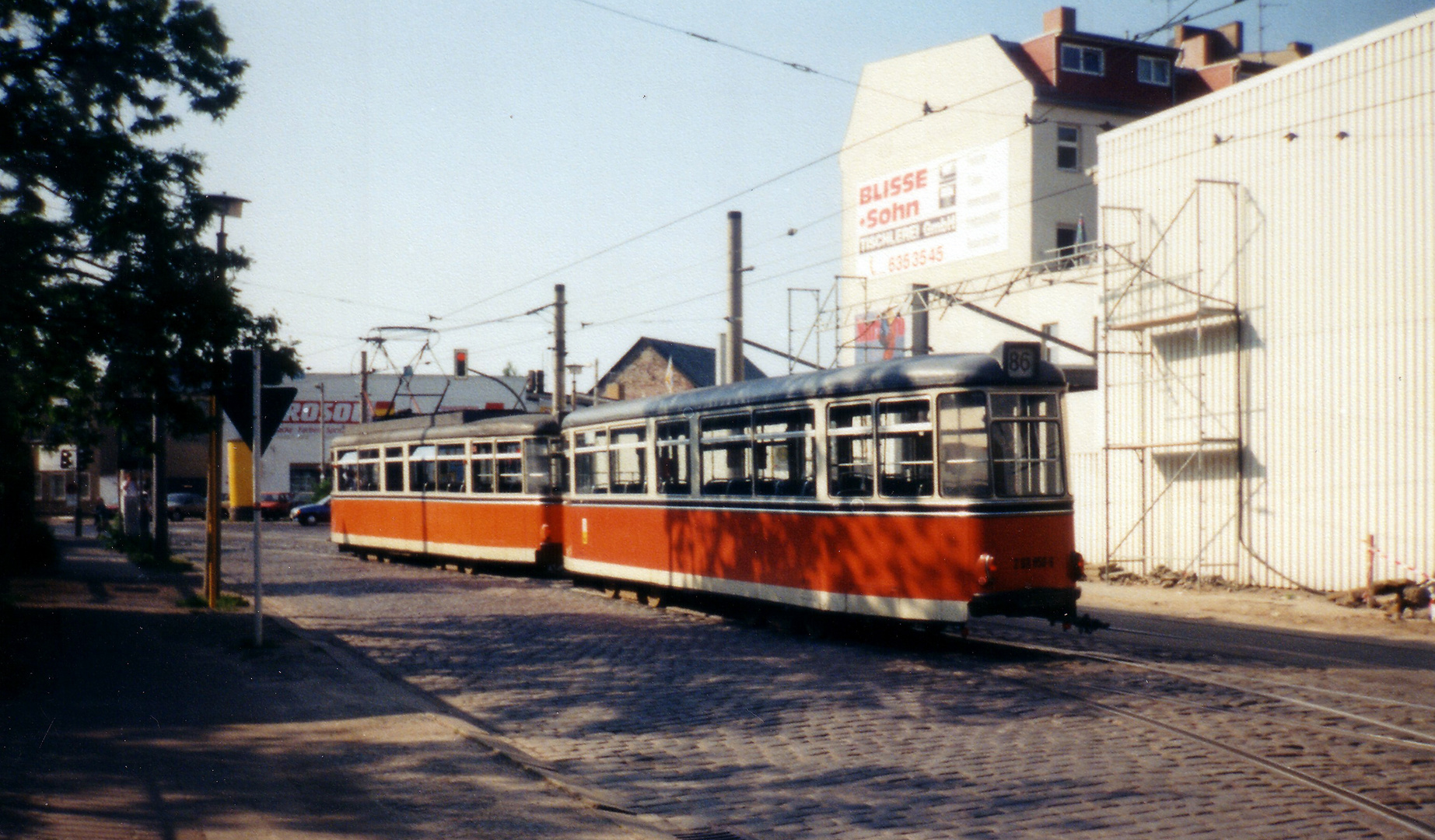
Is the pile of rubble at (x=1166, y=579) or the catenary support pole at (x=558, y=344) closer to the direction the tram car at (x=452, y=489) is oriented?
the catenary support pole

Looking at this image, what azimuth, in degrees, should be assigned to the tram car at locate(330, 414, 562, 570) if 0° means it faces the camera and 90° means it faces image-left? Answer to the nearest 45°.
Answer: approximately 135°

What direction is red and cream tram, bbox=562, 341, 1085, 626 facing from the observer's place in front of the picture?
facing away from the viewer and to the left of the viewer

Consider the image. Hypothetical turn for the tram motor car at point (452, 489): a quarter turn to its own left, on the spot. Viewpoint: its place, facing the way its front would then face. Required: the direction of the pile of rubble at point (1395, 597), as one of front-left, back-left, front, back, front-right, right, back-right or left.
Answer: left

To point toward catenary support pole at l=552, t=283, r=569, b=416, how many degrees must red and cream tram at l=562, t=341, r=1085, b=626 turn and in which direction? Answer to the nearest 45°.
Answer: approximately 45° to its right
